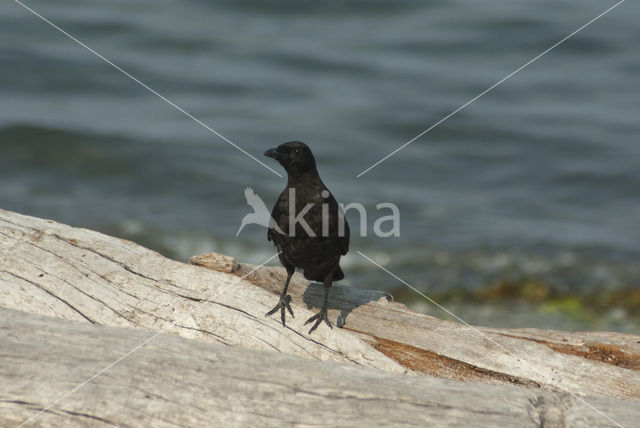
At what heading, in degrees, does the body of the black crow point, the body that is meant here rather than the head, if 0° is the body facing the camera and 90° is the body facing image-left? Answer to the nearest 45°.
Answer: approximately 45°
